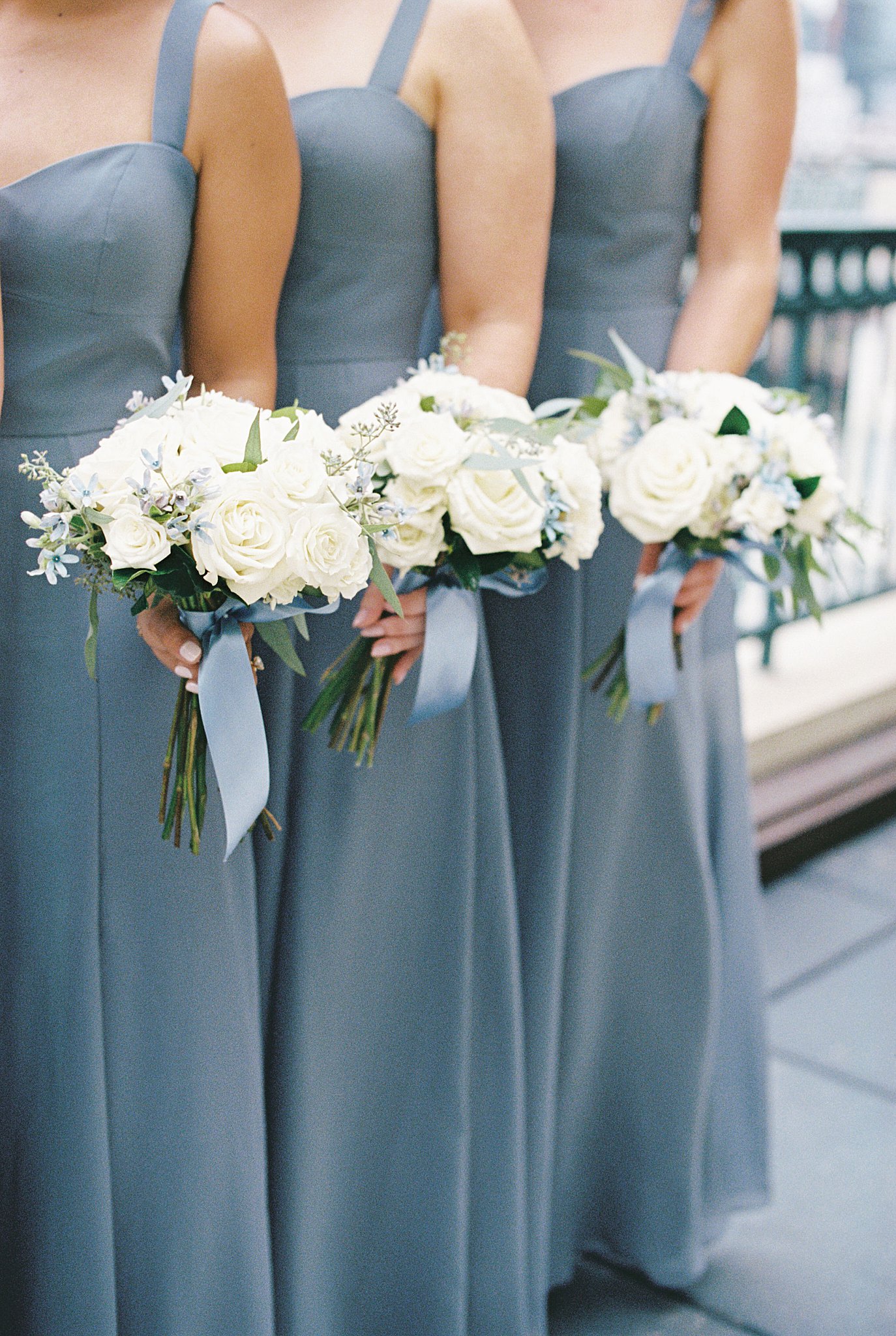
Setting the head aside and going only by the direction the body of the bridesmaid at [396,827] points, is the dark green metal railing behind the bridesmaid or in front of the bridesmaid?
behind

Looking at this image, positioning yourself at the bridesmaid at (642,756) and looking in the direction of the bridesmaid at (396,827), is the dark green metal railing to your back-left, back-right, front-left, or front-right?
back-right

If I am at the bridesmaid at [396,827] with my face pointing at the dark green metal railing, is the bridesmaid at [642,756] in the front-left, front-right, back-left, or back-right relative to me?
front-right

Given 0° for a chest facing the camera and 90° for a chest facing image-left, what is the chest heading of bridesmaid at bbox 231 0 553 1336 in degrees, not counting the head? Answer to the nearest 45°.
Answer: approximately 45°

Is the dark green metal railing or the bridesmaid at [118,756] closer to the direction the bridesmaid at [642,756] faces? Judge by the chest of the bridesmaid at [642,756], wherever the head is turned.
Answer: the bridesmaid

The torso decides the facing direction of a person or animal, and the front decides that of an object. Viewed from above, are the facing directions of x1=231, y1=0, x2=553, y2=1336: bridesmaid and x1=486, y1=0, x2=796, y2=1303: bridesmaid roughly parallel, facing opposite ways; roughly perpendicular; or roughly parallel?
roughly parallel

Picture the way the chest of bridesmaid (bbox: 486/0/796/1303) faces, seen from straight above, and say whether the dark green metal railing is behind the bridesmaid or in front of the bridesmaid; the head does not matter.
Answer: behind

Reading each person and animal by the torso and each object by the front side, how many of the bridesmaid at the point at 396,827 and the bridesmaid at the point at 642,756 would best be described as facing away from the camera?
0

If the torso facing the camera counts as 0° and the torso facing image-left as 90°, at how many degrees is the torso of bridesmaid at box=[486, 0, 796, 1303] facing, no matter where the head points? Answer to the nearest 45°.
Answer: approximately 45°
